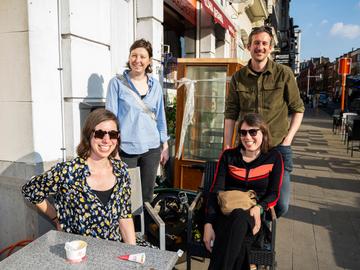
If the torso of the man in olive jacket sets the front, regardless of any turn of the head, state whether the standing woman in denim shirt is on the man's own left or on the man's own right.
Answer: on the man's own right

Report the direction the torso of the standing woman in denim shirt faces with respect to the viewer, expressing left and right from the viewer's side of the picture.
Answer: facing the viewer

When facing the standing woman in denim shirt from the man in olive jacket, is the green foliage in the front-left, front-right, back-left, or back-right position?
front-right

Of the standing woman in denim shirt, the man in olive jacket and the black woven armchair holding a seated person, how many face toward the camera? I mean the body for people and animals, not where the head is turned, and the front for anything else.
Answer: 3

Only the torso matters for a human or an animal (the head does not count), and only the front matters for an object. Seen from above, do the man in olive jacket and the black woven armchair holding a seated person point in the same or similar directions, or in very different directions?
same or similar directions

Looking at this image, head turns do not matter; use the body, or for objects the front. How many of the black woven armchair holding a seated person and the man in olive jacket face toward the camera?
2

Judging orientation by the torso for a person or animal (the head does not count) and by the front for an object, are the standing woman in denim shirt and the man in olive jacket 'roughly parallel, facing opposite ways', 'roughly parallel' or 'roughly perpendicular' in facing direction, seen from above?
roughly parallel

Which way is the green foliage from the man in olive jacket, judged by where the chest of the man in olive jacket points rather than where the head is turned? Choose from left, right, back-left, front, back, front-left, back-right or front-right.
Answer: back-right

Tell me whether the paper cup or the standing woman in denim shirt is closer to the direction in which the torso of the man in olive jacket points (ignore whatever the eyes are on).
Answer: the paper cup

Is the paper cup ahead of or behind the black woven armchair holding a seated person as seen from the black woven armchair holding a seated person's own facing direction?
ahead

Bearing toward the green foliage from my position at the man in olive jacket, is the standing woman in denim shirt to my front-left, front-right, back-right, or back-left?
front-left

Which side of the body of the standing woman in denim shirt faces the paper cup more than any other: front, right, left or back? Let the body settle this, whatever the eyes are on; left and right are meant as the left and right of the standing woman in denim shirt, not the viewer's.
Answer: front

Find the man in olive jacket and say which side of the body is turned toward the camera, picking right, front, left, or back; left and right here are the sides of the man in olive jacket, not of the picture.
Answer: front

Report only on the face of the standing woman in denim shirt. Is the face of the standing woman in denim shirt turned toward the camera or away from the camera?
toward the camera

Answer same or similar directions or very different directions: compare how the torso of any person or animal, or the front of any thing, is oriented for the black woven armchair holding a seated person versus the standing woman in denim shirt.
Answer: same or similar directions
